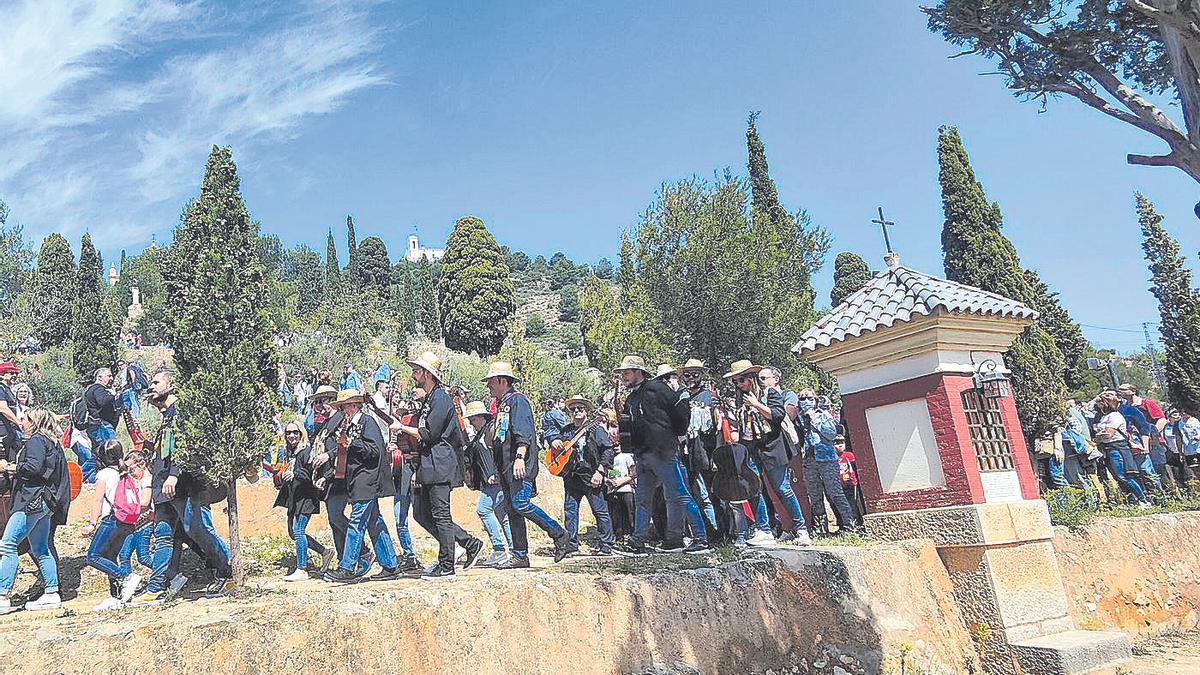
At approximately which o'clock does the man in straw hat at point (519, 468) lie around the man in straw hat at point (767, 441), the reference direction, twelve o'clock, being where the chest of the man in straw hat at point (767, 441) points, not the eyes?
the man in straw hat at point (519, 468) is roughly at 12 o'clock from the man in straw hat at point (767, 441).

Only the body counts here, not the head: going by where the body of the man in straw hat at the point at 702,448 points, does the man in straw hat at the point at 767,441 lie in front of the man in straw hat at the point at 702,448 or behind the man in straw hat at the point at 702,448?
behind

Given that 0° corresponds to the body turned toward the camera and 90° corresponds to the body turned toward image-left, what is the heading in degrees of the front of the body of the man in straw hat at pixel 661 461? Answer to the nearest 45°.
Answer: approximately 90°

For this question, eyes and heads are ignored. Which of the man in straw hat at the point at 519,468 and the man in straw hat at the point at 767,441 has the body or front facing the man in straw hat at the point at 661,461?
the man in straw hat at the point at 767,441

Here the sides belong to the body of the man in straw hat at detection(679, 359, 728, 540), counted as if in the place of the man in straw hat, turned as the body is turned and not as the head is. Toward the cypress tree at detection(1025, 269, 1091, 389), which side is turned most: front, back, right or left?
back

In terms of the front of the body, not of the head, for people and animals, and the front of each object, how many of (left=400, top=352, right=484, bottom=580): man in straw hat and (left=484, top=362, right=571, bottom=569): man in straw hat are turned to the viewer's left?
2

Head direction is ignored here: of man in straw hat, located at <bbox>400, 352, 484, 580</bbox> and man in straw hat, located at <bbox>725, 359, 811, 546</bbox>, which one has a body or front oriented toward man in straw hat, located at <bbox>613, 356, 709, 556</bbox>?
man in straw hat, located at <bbox>725, 359, 811, 546</bbox>

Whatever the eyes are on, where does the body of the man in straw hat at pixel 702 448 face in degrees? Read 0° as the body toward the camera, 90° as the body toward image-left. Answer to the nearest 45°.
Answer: approximately 45°

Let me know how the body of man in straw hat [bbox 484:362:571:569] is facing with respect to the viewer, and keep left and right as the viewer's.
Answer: facing to the left of the viewer

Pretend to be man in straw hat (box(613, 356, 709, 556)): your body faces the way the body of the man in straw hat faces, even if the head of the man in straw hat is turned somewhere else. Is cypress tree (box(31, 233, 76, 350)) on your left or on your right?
on your right

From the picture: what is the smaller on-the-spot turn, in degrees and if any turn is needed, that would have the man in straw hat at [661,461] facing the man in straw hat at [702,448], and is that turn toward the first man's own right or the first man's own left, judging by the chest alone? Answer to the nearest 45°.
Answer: approximately 135° to the first man's own right

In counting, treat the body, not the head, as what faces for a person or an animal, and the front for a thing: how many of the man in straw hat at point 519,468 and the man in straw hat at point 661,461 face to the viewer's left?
2

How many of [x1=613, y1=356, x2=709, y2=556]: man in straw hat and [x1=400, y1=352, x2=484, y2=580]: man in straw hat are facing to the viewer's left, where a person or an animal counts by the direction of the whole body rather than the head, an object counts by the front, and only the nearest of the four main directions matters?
2

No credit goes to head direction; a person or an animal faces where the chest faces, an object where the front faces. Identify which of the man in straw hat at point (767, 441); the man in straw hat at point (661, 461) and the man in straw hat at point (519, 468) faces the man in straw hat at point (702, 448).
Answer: the man in straw hat at point (767, 441)

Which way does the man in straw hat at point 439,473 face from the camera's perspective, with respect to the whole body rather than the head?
to the viewer's left
